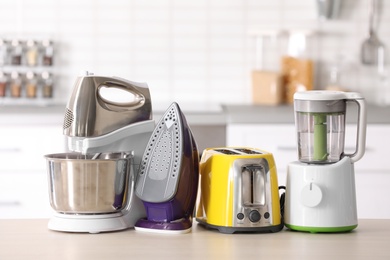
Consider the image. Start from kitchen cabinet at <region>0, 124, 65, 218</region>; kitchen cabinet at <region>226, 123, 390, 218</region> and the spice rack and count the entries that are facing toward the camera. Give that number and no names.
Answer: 3

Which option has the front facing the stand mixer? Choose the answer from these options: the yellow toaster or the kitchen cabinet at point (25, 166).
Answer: the kitchen cabinet

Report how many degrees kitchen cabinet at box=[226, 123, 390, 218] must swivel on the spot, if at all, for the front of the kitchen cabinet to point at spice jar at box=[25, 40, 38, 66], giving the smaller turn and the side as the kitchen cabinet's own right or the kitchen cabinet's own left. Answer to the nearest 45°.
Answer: approximately 90° to the kitchen cabinet's own right

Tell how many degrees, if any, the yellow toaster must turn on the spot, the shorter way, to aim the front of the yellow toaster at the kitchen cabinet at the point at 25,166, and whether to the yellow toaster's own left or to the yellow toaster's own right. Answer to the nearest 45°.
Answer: approximately 180°

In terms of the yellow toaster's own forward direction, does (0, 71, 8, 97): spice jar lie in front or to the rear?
to the rear

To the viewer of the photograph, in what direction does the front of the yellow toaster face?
facing the viewer and to the right of the viewer

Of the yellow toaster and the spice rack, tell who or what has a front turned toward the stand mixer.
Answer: the spice rack

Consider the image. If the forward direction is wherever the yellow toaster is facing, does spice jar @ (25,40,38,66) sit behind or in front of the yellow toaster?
behind

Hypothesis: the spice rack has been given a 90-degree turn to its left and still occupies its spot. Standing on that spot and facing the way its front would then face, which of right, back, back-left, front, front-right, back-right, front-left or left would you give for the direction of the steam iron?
right

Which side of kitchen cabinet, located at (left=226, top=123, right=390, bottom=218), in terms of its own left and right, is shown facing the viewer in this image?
front
